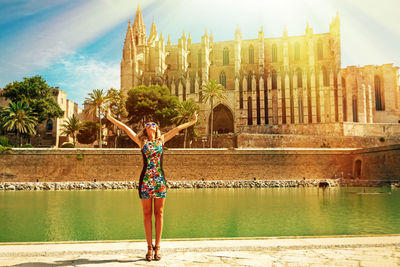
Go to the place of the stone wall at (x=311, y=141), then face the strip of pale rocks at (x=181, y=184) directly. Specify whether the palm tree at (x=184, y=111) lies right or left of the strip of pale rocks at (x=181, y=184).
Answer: right

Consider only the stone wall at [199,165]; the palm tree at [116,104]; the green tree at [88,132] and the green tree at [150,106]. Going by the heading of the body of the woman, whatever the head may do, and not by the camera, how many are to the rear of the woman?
4

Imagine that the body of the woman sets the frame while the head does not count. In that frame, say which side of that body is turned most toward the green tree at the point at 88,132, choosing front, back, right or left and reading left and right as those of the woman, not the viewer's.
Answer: back

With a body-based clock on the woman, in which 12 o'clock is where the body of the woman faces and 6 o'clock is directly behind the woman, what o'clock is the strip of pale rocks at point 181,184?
The strip of pale rocks is roughly at 6 o'clock from the woman.

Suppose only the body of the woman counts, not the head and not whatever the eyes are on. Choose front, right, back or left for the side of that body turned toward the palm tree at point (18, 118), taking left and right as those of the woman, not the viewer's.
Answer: back

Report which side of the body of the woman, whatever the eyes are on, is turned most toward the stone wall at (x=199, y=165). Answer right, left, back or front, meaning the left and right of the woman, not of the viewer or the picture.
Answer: back

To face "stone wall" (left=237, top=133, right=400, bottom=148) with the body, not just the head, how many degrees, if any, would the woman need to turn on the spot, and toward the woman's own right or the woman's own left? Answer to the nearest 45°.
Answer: approximately 135° to the woman's own left

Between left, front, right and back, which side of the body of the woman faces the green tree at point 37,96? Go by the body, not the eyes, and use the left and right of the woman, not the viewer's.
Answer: back

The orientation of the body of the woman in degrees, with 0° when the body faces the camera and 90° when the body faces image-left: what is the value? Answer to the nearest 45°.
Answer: approximately 0°

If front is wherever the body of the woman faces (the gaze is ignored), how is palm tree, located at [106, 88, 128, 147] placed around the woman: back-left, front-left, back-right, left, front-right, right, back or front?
back

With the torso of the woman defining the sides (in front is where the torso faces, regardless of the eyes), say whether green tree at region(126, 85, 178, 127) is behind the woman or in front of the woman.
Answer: behind
